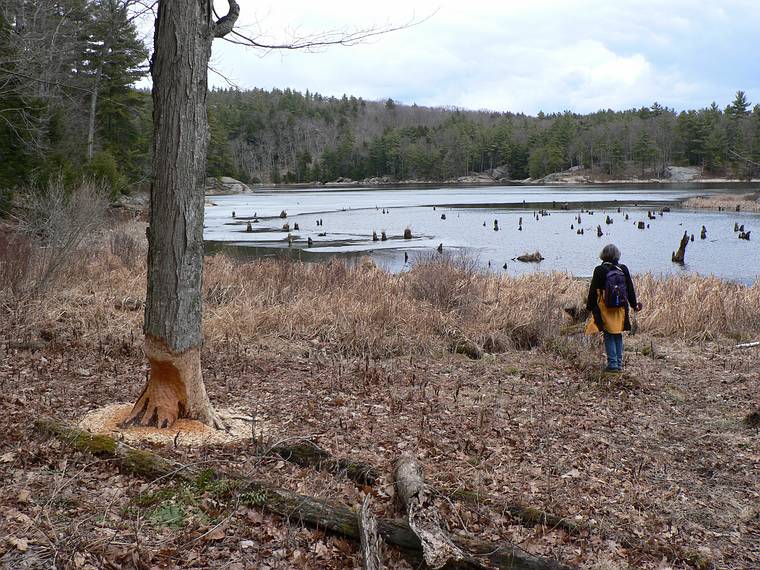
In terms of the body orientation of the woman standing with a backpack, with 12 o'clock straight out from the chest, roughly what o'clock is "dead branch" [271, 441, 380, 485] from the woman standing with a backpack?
The dead branch is roughly at 7 o'clock from the woman standing with a backpack.

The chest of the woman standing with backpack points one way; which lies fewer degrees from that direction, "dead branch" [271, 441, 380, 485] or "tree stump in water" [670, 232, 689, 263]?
the tree stump in water

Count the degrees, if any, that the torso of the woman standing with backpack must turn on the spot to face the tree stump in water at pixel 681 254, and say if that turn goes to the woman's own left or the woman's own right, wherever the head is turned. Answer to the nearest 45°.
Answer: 0° — they already face it

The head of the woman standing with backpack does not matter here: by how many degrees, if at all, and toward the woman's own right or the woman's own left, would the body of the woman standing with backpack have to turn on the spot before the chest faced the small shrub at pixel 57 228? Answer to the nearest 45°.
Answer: approximately 90° to the woman's own left

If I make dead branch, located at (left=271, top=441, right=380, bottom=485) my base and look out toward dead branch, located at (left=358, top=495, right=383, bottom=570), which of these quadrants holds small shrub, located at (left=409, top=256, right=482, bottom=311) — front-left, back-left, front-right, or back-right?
back-left

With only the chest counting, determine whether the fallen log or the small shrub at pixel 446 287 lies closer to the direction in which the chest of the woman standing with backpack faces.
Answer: the small shrub

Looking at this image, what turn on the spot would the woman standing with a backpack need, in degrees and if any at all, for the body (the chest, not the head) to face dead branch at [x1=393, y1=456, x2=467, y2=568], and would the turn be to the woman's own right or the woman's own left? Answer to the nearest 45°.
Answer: approximately 180°

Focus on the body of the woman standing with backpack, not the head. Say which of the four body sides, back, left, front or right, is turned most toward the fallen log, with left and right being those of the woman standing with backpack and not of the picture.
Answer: back

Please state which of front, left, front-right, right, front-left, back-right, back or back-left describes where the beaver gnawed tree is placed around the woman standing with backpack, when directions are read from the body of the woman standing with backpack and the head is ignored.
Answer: back-left

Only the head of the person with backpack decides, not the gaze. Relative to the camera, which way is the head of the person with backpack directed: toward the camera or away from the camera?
away from the camera

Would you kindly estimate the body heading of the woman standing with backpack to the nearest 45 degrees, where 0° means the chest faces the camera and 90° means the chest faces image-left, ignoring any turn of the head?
approximately 180°

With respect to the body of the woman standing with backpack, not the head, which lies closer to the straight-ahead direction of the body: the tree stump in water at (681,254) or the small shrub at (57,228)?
the tree stump in water
